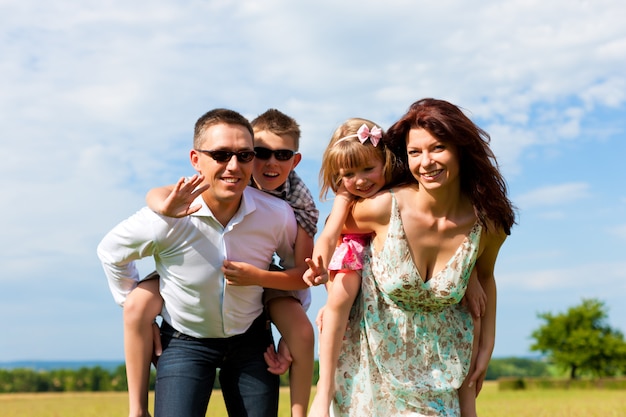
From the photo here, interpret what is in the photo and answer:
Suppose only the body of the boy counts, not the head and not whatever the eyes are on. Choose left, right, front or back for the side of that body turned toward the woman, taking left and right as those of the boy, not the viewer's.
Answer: left

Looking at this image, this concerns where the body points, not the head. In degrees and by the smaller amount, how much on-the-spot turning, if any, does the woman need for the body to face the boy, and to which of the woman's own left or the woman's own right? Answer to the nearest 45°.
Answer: approximately 90° to the woman's own right

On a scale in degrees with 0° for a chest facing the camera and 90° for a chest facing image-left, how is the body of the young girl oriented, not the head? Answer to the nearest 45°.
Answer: approximately 0°

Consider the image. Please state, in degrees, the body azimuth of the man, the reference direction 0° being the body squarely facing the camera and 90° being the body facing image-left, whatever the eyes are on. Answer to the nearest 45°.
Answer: approximately 0°

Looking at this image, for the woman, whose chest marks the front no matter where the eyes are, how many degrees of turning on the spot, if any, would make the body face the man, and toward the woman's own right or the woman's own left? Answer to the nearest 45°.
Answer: approximately 90° to the woman's own right

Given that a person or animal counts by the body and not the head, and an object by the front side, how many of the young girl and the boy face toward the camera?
2

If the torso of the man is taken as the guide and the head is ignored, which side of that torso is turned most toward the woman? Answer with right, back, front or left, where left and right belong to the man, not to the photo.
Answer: left

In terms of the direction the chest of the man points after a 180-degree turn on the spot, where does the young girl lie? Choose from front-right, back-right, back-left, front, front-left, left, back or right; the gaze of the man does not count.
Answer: right

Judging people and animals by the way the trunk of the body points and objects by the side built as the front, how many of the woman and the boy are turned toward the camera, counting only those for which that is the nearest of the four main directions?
2
